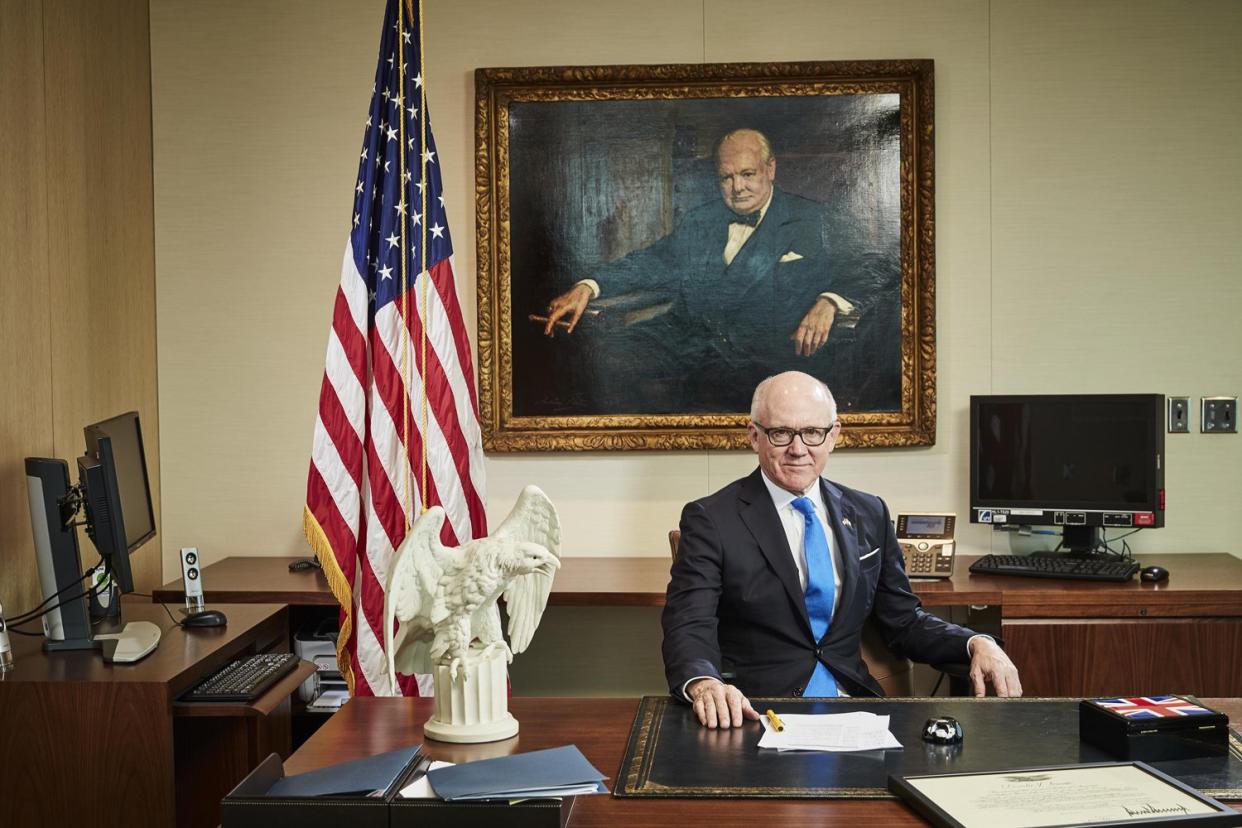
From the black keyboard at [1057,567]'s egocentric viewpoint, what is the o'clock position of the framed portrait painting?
The framed portrait painting is roughly at 3 o'clock from the black keyboard.

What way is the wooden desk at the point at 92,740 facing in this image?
to the viewer's right

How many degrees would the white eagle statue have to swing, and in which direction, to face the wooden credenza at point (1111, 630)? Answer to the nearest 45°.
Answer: approximately 90° to its left

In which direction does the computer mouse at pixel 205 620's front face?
to the viewer's left

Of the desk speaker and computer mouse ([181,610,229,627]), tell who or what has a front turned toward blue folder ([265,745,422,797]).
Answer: the desk speaker

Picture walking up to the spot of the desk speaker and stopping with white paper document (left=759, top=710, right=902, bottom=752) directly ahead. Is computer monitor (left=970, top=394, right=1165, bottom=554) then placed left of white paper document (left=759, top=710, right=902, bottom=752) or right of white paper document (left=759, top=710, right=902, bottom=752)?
left

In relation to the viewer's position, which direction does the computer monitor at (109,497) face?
facing to the right of the viewer

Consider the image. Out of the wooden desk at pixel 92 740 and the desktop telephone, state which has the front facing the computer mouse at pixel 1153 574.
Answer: the wooden desk

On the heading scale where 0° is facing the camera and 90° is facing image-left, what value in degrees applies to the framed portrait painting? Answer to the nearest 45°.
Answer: approximately 0°

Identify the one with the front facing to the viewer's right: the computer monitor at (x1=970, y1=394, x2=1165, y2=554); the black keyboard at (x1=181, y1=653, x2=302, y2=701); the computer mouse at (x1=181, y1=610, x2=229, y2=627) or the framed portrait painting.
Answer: the black keyboard

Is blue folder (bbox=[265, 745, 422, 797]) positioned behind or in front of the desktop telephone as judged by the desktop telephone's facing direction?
in front
